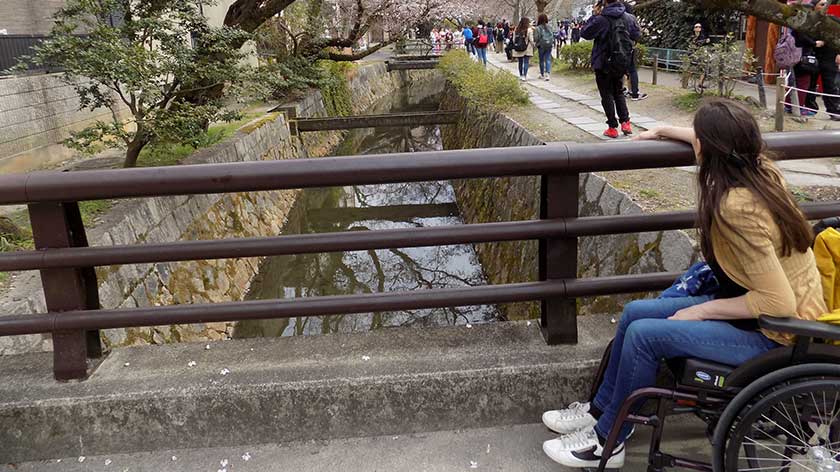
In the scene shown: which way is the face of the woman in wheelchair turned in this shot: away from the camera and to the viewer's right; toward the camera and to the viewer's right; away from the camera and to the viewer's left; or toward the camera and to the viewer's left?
away from the camera and to the viewer's left

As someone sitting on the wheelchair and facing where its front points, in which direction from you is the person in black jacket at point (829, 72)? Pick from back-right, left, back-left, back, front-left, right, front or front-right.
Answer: right

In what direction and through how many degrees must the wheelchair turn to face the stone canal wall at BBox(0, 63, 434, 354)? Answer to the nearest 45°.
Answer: approximately 45° to its right

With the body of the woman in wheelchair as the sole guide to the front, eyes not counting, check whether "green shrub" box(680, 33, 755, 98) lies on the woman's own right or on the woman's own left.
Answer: on the woman's own right

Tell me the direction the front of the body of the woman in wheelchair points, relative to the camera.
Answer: to the viewer's left

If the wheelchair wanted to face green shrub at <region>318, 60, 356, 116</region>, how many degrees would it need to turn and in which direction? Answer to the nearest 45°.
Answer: approximately 45° to its right

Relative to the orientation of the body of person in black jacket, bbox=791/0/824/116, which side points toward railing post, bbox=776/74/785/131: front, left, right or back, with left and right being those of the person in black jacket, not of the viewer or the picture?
right

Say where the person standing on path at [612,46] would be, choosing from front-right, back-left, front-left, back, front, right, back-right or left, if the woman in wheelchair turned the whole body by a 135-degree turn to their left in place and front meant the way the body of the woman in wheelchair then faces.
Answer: back-left

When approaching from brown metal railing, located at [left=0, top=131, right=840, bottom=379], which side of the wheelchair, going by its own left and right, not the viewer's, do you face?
front

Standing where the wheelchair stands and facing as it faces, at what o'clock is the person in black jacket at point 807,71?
The person in black jacket is roughly at 3 o'clock from the wheelchair.

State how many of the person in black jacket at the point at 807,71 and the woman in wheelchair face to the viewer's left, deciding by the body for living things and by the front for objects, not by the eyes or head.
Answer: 1

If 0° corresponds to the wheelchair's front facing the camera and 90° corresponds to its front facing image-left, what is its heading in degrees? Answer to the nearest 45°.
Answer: approximately 90°

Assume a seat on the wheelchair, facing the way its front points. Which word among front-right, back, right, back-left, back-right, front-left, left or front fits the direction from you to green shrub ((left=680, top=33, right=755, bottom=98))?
right

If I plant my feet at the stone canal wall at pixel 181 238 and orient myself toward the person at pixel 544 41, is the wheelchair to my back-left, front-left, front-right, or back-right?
back-right
